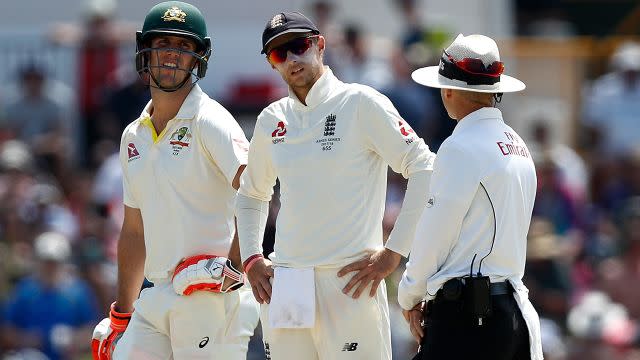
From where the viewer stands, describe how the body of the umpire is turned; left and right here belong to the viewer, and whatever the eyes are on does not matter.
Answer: facing away from the viewer and to the left of the viewer

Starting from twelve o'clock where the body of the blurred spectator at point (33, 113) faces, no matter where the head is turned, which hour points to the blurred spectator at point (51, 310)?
the blurred spectator at point (51, 310) is roughly at 12 o'clock from the blurred spectator at point (33, 113).

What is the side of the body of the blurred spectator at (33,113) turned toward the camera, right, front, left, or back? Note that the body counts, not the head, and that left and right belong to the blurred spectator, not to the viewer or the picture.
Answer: front

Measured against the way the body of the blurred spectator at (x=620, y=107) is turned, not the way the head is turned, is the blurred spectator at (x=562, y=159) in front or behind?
in front

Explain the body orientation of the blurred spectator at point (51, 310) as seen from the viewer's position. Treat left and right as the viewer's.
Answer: facing the viewer

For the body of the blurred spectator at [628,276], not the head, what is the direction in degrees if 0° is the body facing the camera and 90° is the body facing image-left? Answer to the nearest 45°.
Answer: approximately 0°

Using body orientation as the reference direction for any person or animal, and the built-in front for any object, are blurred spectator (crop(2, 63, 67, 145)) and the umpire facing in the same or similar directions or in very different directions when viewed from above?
very different directions

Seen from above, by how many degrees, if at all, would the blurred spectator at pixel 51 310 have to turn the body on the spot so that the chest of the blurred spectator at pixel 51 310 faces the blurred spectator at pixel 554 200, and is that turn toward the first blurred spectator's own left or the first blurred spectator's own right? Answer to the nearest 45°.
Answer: approximately 90° to the first blurred spectator's own left

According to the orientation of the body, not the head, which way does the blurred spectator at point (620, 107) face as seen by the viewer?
toward the camera

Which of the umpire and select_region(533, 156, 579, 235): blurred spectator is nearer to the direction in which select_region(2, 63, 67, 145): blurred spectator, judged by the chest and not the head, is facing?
the umpire

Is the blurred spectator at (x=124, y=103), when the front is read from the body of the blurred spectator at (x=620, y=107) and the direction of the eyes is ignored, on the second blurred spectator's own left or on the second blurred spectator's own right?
on the second blurred spectator's own right

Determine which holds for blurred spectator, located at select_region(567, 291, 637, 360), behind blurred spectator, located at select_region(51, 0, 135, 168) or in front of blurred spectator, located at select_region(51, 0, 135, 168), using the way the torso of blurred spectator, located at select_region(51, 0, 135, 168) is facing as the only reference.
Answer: in front

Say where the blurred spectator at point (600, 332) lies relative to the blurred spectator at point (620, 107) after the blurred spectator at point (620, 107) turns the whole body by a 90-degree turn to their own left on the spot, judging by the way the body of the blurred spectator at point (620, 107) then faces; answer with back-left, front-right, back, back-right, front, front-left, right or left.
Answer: right
